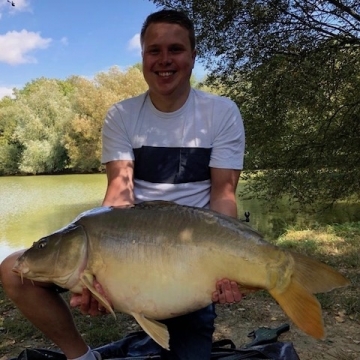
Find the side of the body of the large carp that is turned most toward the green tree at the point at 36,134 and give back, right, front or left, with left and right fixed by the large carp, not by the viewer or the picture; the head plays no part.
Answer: right

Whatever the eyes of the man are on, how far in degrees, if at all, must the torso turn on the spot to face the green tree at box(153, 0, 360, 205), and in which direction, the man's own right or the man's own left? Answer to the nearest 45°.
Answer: approximately 135° to the man's own left

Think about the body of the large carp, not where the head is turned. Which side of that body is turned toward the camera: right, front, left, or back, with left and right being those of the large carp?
left

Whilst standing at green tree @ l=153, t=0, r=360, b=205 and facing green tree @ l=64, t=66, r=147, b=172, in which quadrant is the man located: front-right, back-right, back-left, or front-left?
back-left

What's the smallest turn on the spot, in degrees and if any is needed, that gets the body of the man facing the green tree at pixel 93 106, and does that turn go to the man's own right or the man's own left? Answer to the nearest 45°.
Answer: approximately 180°

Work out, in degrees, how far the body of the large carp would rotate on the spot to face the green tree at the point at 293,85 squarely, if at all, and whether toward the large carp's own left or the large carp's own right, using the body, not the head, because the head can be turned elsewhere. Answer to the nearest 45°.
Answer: approximately 90° to the large carp's own right

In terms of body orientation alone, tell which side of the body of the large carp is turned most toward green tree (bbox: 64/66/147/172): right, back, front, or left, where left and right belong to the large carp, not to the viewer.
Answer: right
